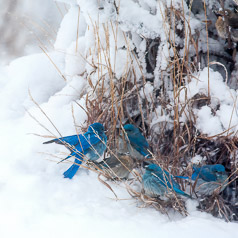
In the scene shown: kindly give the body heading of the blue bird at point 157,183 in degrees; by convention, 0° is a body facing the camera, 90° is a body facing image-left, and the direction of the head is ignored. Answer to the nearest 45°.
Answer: approximately 45°

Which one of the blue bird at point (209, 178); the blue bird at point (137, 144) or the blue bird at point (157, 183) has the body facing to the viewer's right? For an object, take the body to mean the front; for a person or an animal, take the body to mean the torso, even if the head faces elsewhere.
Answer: the blue bird at point (209, 178)

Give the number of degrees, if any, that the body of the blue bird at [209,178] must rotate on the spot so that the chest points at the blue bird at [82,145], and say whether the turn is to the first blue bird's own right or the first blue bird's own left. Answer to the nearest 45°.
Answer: approximately 180°

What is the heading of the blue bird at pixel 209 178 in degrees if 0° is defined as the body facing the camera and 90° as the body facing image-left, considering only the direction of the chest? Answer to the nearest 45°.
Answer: approximately 270°
